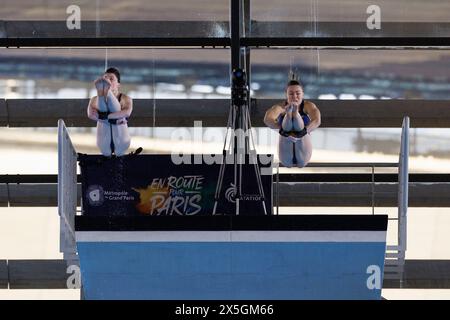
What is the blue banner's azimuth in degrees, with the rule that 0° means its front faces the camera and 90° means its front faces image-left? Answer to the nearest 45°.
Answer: approximately 0°
